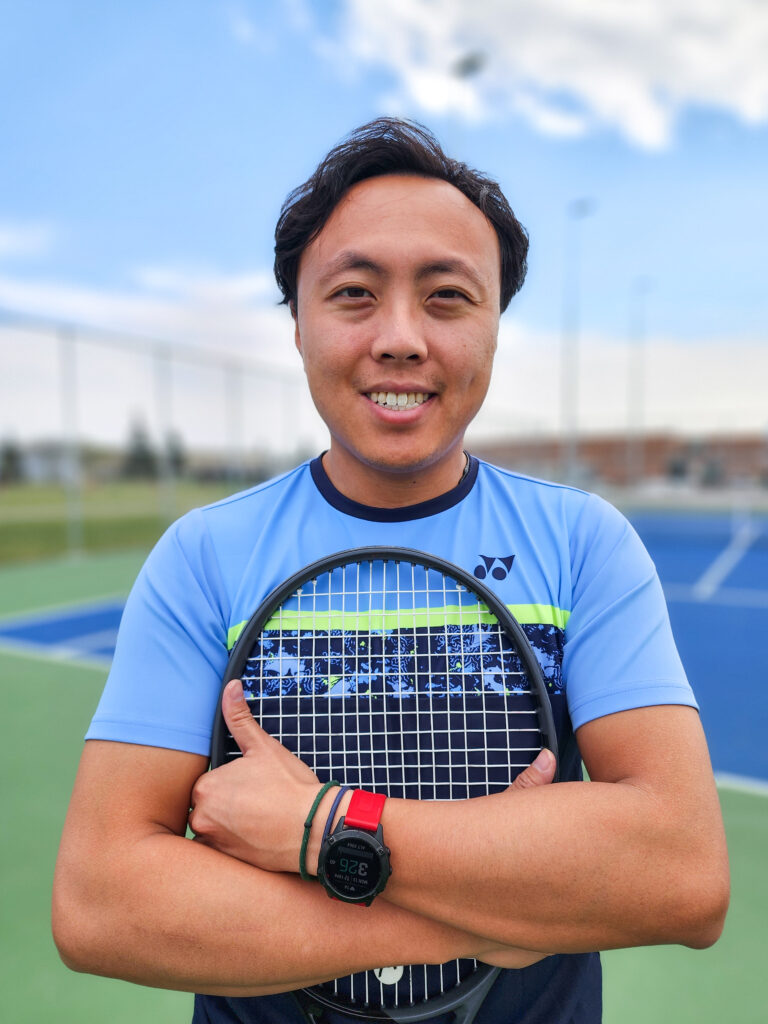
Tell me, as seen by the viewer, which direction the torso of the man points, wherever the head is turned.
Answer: toward the camera
